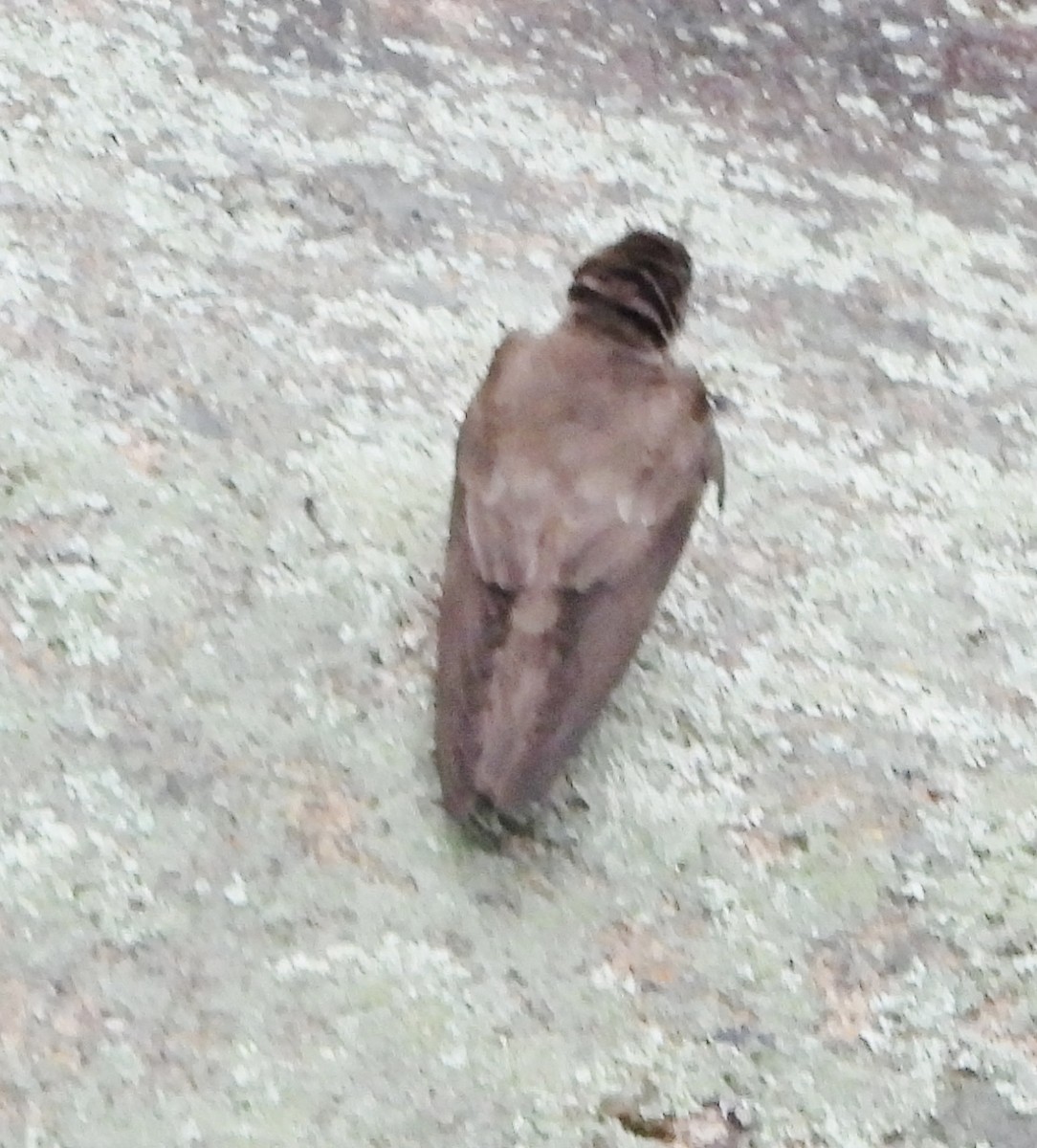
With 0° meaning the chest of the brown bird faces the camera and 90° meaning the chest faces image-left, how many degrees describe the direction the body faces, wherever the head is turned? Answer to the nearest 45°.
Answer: approximately 180°
